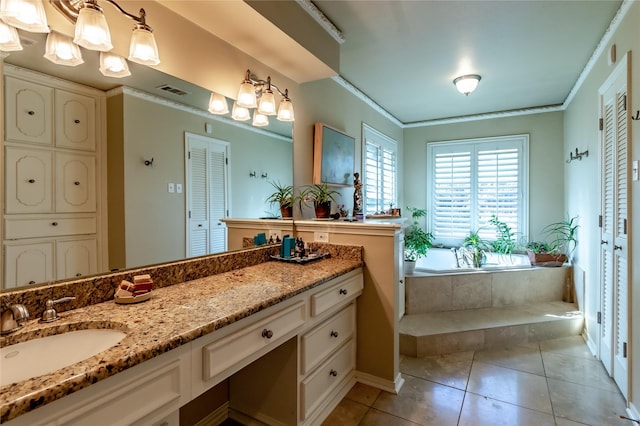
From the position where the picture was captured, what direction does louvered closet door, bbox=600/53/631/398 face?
facing to the left of the viewer

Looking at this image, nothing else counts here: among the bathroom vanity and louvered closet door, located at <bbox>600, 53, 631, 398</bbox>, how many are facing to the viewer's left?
1

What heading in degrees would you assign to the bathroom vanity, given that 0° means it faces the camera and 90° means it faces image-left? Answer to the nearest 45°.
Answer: approximately 315°

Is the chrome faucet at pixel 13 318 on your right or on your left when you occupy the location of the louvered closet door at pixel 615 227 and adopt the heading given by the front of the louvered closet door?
on your left

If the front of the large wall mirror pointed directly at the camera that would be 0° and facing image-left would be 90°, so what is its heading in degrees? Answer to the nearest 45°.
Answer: approximately 315°

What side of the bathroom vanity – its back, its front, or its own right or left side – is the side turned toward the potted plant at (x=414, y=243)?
left

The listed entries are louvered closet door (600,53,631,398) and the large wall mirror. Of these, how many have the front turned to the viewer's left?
1

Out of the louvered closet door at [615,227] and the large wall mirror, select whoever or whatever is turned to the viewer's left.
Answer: the louvered closet door
